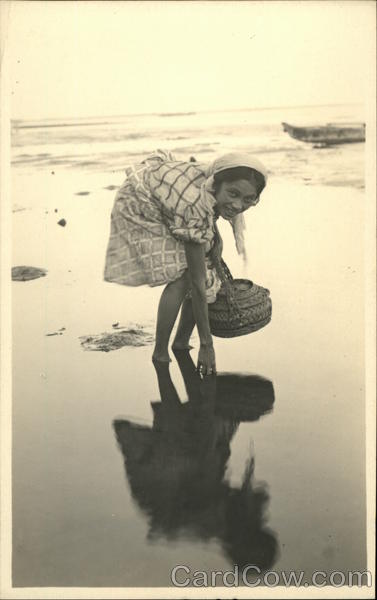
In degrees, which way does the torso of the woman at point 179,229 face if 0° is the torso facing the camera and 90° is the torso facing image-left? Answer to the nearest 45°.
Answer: approximately 270°

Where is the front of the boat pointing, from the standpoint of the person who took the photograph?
facing to the left of the viewer

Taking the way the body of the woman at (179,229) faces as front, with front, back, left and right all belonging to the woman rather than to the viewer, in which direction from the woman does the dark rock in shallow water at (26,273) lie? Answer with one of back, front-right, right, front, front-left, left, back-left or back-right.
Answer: back
